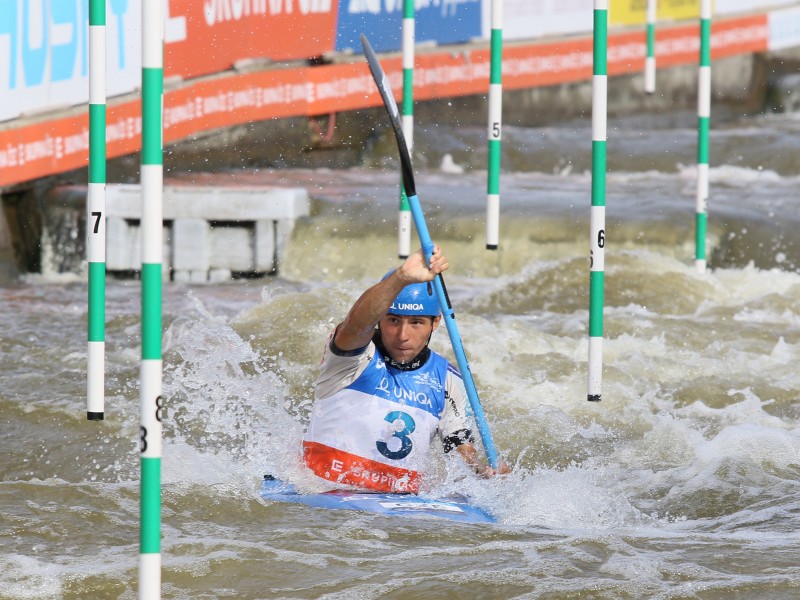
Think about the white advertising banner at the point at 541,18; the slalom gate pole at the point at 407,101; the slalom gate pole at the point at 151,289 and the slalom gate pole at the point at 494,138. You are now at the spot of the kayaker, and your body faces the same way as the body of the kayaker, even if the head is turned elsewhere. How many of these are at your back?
3

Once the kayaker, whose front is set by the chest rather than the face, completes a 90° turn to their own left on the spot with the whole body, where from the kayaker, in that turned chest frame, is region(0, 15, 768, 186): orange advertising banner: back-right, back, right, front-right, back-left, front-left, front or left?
left

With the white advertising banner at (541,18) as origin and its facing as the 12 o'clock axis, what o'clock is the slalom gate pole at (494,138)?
The slalom gate pole is roughly at 12 o'clock from the white advertising banner.

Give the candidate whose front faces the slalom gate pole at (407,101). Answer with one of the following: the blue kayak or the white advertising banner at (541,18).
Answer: the white advertising banner

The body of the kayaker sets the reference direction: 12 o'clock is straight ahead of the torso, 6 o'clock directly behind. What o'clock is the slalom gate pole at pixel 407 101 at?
The slalom gate pole is roughly at 6 o'clock from the kayaker.

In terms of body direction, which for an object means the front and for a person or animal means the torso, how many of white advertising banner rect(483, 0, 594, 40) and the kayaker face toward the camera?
2

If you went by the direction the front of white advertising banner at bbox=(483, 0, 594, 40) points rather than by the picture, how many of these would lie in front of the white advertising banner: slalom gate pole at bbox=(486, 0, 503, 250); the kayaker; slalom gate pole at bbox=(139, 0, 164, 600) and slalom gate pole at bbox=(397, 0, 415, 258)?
4

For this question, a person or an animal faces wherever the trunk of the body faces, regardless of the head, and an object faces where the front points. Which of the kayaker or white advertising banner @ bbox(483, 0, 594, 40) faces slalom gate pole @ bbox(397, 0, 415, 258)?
the white advertising banner

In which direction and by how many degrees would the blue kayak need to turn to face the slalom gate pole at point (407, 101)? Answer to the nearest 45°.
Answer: approximately 135° to its left

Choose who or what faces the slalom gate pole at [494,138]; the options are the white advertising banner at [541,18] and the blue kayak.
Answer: the white advertising banner

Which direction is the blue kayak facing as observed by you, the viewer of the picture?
facing the viewer and to the right of the viewer

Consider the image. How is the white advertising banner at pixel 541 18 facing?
toward the camera

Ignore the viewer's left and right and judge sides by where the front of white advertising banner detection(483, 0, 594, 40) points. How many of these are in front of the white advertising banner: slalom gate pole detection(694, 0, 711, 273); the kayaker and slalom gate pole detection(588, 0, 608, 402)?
3

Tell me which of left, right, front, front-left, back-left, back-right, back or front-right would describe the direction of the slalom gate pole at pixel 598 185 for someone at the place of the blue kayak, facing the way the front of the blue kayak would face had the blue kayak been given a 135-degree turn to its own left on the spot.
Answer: front-right

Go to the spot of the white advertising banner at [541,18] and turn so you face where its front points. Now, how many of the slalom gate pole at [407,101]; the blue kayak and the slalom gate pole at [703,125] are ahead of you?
3
